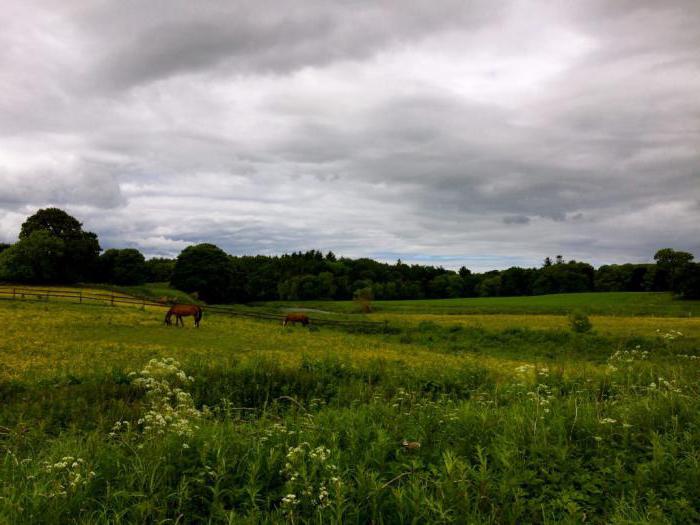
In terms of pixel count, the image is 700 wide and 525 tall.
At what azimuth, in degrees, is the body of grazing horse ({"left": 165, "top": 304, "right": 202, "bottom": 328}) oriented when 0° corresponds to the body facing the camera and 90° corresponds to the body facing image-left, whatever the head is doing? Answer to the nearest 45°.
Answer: approximately 90°

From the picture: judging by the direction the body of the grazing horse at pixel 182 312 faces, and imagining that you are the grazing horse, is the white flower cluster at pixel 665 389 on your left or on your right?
on your left

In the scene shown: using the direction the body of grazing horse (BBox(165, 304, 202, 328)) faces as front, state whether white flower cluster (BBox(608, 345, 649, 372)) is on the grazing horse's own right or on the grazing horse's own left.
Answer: on the grazing horse's own left

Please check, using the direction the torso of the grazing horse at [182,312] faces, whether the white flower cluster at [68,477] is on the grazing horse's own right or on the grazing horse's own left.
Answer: on the grazing horse's own left

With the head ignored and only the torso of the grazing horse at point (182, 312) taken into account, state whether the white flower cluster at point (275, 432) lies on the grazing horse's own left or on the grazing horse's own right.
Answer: on the grazing horse's own left

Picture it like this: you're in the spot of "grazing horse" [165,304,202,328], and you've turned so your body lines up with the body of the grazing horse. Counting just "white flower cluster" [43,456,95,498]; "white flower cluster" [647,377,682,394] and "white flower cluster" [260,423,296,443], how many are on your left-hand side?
3

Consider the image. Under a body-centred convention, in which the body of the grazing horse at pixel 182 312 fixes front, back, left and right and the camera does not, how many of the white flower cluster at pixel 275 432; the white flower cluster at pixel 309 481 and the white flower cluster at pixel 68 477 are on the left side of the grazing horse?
3

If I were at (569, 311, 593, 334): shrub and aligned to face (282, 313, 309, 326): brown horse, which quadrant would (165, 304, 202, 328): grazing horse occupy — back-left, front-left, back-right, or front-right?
front-left

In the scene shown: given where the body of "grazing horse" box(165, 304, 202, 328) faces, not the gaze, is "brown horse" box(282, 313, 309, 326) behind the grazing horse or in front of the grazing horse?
behind

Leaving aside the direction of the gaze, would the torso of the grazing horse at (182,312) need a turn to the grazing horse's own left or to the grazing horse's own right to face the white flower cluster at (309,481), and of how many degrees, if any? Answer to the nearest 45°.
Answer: approximately 90° to the grazing horse's own left

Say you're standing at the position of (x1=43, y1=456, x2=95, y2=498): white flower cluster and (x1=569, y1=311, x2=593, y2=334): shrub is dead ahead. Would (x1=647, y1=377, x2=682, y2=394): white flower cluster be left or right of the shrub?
right

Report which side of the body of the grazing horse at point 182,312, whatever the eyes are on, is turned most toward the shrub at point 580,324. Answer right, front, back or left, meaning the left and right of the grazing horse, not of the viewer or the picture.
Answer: back

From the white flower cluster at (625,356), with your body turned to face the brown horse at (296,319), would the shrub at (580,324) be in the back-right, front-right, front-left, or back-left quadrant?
front-right
